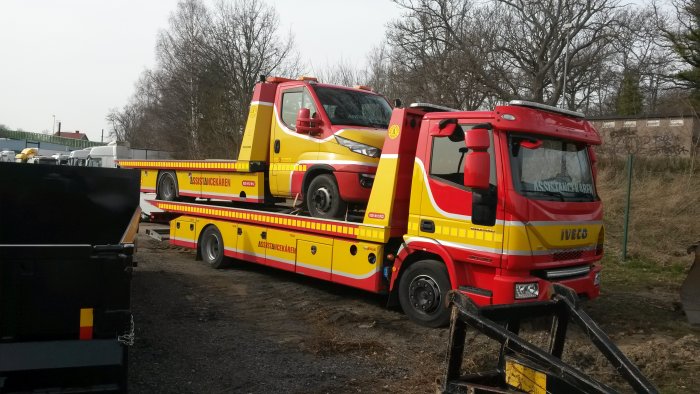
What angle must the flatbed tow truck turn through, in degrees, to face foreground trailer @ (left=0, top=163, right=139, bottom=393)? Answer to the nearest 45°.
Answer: approximately 90° to its right

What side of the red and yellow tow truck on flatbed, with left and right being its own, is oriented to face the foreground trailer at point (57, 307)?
right

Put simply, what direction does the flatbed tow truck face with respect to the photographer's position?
facing the viewer and to the right of the viewer

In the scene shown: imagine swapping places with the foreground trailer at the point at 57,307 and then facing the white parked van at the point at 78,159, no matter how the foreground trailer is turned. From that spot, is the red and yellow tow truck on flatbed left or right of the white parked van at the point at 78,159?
right

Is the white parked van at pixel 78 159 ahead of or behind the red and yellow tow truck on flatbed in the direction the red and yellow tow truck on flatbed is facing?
behind

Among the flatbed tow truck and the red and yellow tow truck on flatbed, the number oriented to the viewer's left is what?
0

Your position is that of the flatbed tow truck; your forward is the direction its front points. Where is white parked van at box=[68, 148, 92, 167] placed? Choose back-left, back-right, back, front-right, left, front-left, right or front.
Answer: back
